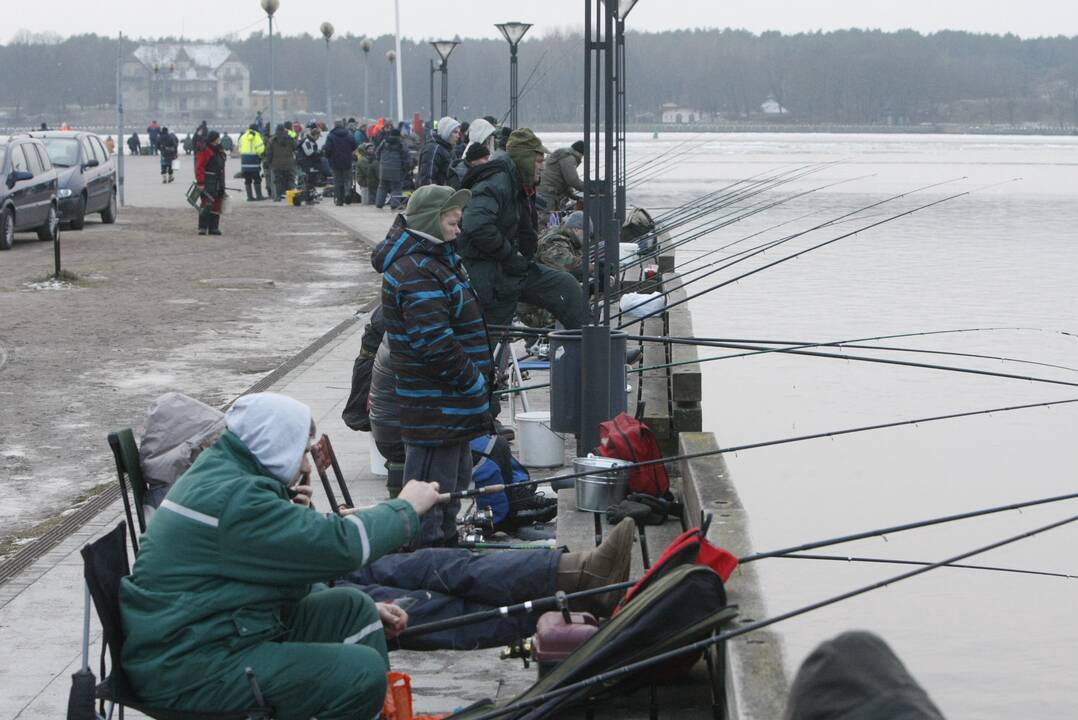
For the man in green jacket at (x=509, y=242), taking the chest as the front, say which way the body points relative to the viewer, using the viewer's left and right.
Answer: facing to the right of the viewer

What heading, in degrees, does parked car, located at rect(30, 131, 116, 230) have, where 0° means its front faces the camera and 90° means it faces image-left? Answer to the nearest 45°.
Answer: approximately 45°

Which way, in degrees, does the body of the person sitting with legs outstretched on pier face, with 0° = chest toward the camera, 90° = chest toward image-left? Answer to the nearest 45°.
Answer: approximately 270°

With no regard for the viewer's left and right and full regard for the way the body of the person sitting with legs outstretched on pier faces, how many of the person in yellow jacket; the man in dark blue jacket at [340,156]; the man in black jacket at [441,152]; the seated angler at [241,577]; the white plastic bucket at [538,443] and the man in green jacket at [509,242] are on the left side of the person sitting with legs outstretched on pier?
5

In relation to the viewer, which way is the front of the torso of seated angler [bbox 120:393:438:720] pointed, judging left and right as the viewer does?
facing to the right of the viewer

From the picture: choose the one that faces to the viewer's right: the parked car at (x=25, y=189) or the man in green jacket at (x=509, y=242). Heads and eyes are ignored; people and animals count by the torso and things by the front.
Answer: the man in green jacket

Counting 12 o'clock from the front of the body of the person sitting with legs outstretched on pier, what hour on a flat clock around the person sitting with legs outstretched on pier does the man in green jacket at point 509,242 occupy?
The man in green jacket is roughly at 9 o'clock from the person sitting with legs outstretched on pier.

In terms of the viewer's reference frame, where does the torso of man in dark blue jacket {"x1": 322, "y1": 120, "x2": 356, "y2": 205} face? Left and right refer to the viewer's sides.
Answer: facing away from the viewer

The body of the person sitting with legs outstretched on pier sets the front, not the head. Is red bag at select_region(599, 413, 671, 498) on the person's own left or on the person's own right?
on the person's own left
